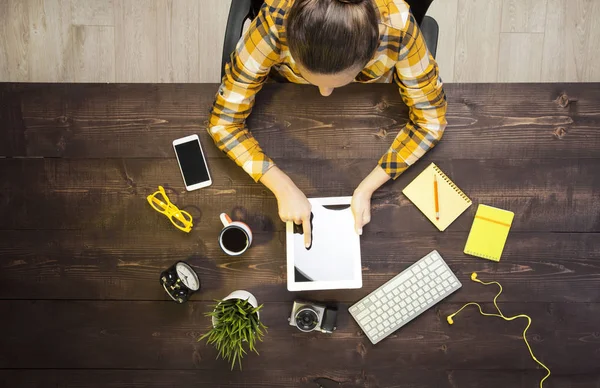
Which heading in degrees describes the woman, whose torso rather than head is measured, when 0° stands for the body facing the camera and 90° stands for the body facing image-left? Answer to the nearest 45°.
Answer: approximately 0°
